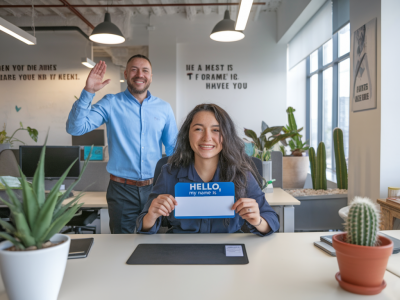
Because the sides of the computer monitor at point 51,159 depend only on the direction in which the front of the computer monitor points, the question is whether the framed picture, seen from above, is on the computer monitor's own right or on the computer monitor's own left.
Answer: on the computer monitor's own left

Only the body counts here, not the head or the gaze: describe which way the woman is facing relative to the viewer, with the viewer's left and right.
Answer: facing the viewer

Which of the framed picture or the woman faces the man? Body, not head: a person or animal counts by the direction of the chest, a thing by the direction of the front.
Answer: the framed picture

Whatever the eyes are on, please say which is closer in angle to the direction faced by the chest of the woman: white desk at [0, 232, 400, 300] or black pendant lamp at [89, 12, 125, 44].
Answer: the white desk

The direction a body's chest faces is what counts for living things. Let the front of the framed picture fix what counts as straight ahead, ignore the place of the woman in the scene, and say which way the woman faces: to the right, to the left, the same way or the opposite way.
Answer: to the left

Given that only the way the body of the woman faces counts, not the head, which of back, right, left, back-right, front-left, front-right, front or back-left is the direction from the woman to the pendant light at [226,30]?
back

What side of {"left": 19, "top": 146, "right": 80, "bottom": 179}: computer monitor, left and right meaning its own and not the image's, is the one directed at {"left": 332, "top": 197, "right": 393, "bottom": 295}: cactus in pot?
front

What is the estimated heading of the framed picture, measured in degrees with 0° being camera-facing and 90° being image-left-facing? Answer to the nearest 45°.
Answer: approximately 45°

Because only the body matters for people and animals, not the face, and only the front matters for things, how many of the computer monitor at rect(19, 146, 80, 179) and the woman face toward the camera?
2

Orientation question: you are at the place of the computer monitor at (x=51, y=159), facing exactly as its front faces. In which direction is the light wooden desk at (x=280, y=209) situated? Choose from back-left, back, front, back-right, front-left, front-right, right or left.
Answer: front-left

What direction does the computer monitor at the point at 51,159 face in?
toward the camera

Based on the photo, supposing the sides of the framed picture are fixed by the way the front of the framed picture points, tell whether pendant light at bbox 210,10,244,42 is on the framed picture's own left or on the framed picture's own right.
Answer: on the framed picture's own right

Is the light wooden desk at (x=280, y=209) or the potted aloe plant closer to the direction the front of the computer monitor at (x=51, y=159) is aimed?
the potted aloe plant

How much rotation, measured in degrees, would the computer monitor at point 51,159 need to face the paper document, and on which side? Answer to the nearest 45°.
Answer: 0° — it already faces it

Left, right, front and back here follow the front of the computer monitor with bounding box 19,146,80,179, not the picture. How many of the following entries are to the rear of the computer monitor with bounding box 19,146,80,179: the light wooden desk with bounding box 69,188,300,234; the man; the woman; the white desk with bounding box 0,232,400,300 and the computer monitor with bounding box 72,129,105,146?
1

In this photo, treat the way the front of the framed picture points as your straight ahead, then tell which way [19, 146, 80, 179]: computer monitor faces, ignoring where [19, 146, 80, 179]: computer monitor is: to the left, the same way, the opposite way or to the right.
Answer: to the left

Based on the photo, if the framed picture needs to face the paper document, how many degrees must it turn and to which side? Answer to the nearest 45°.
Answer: approximately 45° to its left
